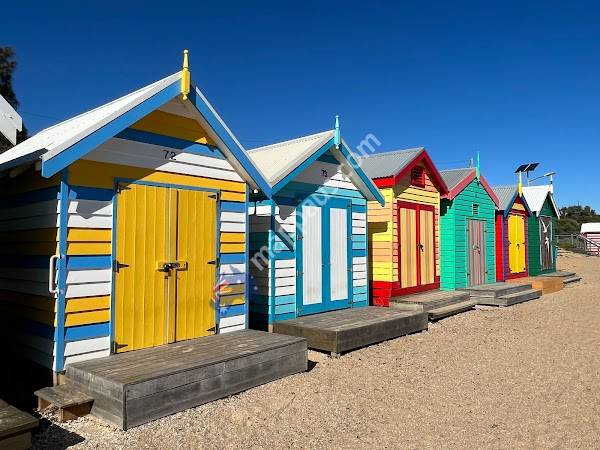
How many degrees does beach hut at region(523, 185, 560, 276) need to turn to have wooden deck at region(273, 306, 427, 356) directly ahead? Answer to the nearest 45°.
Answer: approximately 45° to its right

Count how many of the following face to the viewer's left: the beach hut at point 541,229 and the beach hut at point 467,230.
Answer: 0

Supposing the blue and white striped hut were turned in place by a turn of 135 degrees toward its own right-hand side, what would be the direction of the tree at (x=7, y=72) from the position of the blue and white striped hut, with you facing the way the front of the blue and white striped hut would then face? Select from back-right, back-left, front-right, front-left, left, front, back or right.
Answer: front-right

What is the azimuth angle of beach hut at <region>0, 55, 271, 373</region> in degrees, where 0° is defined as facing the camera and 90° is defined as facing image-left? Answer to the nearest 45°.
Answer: approximately 315°

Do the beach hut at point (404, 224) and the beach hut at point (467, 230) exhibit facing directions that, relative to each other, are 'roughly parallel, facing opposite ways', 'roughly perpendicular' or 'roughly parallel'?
roughly parallel

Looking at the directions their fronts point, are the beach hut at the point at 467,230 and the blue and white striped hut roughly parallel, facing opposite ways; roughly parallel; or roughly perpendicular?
roughly parallel

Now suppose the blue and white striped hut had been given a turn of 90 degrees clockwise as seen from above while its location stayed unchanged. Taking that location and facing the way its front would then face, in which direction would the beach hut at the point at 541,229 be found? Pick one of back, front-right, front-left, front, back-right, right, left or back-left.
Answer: back

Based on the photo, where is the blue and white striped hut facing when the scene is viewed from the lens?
facing the viewer and to the right of the viewer

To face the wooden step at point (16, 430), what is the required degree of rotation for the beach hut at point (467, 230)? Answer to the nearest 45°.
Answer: approximately 45° to its right

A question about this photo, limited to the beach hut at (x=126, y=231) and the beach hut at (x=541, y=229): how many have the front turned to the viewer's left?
0

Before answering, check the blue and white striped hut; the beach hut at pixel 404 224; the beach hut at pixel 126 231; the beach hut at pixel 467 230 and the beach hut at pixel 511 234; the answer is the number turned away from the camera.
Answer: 0

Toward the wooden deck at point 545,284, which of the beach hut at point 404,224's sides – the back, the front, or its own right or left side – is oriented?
left

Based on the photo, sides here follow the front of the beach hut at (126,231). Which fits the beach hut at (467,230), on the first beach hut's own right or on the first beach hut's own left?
on the first beach hut's own left
